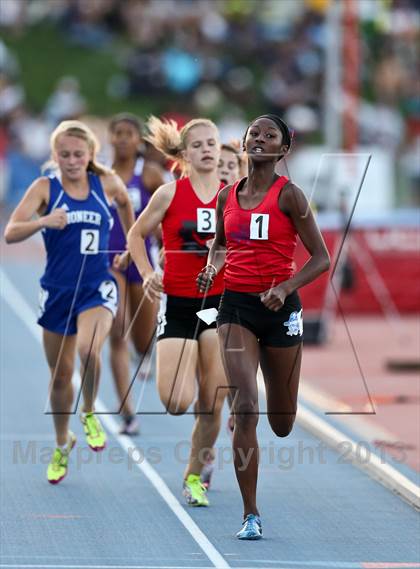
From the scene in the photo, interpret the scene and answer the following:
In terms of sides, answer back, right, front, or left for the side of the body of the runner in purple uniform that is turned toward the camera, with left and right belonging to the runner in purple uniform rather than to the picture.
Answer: front

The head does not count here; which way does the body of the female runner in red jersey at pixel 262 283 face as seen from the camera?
toward the camera

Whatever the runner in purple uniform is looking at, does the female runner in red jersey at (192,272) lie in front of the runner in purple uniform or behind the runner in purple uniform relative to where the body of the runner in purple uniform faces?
in front

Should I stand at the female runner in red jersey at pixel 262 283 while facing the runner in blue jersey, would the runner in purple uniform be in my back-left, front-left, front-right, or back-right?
front-right

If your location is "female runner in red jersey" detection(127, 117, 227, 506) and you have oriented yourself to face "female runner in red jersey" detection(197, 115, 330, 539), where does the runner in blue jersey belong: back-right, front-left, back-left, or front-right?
back-right

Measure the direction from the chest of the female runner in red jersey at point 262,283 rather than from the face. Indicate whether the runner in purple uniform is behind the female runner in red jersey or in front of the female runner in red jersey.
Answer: behind

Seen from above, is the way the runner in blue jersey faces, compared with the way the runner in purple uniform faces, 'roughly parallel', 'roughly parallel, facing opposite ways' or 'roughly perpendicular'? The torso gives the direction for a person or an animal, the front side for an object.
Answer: roughly parallel

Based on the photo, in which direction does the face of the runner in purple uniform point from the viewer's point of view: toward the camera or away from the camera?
toward the camera

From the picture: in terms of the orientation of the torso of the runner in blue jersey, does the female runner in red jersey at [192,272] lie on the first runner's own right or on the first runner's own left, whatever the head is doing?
on the first runner's own left

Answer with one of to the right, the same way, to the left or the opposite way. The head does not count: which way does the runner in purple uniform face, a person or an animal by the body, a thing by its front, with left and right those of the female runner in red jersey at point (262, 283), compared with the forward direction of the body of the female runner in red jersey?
the same way

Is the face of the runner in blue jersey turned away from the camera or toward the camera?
toward the camera

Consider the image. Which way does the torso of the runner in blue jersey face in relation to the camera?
toward the camera

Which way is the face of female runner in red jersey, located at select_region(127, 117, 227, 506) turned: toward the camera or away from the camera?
toward the camera

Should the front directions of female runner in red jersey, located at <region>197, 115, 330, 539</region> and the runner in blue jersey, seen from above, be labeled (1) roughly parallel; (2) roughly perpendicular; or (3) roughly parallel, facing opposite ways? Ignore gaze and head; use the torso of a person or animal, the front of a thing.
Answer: roughly parallel

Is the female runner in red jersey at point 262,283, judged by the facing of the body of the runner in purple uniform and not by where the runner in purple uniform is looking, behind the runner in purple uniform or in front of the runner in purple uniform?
in front
